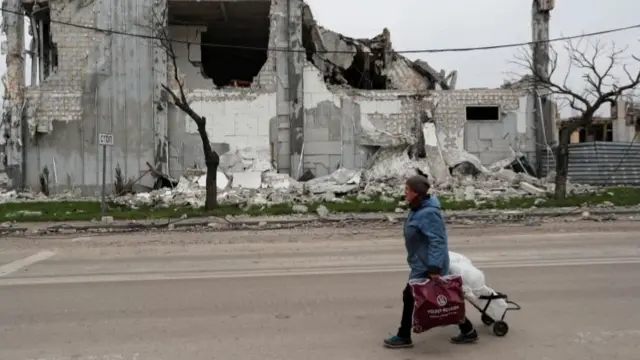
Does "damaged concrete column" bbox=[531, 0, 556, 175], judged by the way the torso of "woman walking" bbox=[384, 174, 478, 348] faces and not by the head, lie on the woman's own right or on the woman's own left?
on the woman's own right

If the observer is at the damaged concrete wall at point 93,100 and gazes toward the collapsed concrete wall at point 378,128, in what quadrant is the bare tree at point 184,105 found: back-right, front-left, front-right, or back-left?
front-right

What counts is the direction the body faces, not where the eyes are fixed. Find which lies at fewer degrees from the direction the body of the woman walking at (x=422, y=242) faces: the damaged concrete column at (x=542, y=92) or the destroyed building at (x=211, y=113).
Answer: the destroyed building

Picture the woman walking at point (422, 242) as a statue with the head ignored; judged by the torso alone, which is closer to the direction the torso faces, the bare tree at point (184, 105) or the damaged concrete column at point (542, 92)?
the bare tree

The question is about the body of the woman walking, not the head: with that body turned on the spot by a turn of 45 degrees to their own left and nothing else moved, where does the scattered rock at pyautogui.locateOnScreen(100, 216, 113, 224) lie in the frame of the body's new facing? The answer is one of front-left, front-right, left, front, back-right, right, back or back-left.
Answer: right

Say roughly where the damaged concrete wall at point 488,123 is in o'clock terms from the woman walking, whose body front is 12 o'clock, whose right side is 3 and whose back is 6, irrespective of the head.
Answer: The damaged concrete wall is roughly at 3 o'clock from the woman walking.

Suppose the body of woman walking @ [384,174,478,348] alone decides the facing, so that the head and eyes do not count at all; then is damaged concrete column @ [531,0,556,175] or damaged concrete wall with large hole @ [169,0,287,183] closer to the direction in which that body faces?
the damaged concrete wall with large hole

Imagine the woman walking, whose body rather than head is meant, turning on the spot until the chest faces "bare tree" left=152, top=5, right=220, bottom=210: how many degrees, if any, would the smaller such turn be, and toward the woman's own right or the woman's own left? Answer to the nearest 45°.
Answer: approximately 45° to the woman's own right

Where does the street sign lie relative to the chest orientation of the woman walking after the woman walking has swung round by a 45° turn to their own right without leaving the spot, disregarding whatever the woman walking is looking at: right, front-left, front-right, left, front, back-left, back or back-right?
front

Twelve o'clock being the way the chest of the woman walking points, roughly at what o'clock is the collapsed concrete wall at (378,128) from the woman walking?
The collapsed concrete wall is roughly at 3 o'clock from the woman walking.

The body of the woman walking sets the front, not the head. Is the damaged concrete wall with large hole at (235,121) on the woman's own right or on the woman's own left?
on the woman's own right

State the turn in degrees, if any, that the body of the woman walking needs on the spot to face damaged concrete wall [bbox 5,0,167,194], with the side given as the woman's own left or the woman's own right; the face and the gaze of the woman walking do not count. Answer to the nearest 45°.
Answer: approximately 45° to the woman's own right

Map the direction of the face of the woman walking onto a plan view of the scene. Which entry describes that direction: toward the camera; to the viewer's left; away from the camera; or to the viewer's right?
to the viewer's left

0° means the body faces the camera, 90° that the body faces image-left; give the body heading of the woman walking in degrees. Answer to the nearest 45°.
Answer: approximately 90°
